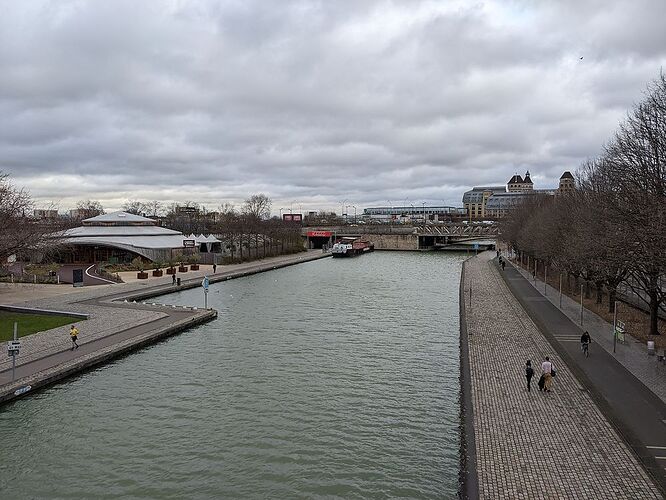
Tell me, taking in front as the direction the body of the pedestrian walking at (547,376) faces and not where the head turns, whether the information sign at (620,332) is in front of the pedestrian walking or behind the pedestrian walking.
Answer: in front

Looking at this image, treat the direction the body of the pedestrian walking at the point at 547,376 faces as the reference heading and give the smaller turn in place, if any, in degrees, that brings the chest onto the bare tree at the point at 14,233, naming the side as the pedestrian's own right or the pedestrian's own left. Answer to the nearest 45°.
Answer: approximately 90° to the pedestrian's own left

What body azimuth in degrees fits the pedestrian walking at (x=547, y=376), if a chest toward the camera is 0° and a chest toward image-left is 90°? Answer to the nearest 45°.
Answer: approximately 180°

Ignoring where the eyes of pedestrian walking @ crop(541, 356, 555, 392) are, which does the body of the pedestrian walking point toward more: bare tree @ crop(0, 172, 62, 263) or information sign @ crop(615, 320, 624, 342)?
the information sign
